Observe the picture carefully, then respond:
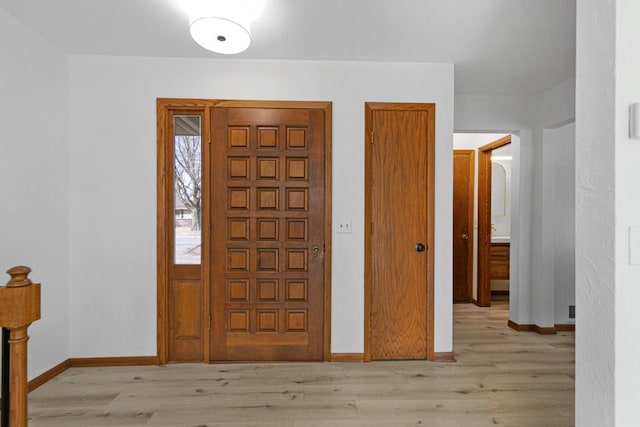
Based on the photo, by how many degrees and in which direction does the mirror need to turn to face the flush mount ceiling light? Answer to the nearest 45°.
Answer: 0° — it already faces it

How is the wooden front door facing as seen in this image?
toward the camera

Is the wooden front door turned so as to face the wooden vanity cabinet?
no

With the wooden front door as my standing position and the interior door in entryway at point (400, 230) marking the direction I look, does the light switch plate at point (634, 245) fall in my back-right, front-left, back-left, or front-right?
front-right

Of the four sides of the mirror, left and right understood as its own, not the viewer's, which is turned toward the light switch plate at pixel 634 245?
front

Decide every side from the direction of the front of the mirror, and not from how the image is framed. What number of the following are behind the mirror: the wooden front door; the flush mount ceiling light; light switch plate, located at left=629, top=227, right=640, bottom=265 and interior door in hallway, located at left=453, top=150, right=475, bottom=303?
0

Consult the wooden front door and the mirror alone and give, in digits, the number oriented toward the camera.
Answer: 2

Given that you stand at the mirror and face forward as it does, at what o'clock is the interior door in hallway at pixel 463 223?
The interior door in hallway is roughly at 1 o'clock from the mirror.

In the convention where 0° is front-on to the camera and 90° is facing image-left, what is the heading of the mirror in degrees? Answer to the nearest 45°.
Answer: approximately 0°

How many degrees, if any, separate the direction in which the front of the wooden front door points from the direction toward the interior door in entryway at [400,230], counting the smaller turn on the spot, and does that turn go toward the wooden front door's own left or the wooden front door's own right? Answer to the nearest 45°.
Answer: approximately 90° to the wooden front door's own left

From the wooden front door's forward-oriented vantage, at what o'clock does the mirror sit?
The mirror is roughly at 8 o'clock from the wooden front door.

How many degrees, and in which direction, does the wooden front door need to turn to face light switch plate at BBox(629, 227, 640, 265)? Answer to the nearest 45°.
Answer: approximately 45° to its left
